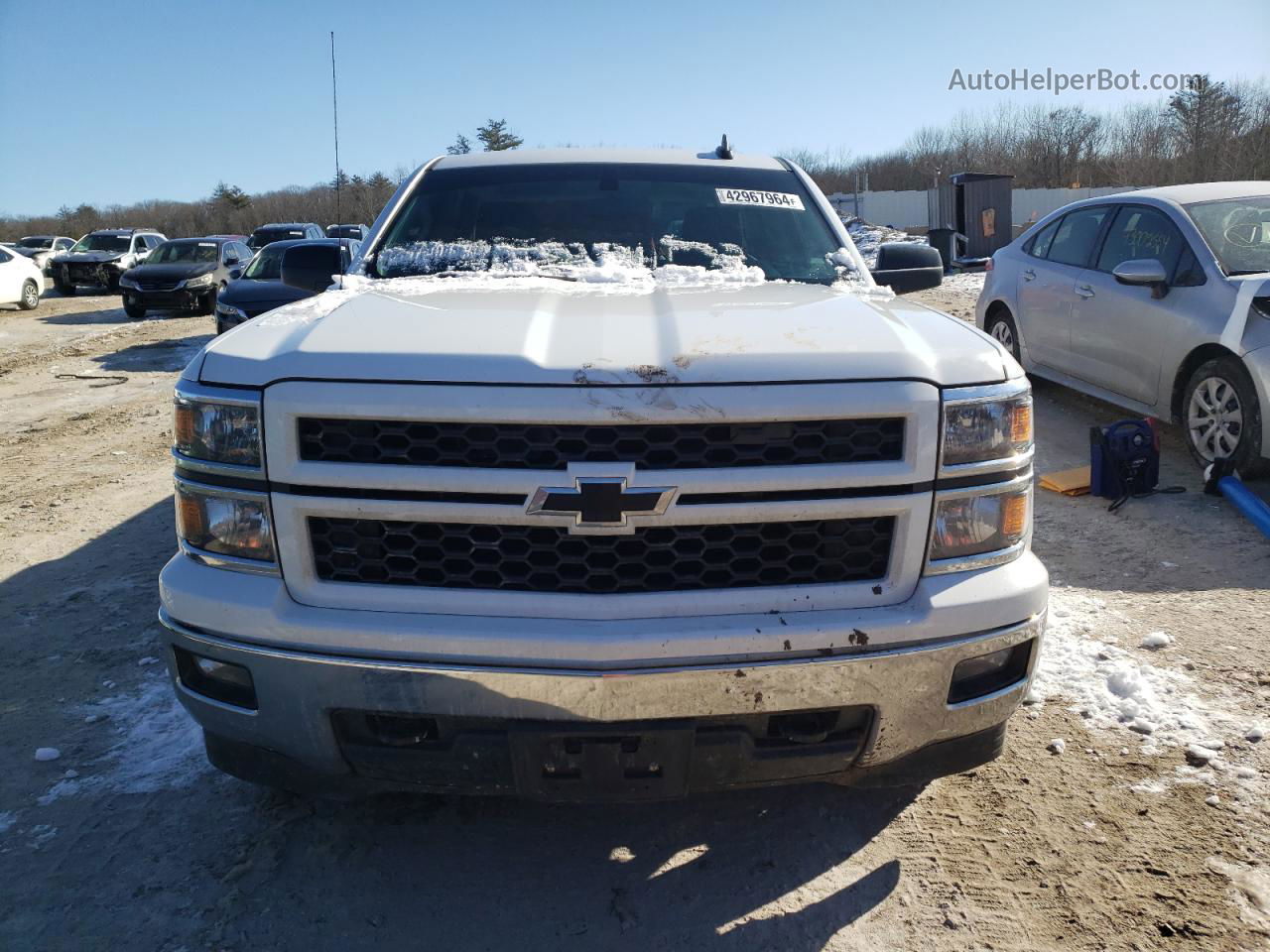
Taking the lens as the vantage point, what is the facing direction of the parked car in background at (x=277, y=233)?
facing the viewer and to the left of the viewer

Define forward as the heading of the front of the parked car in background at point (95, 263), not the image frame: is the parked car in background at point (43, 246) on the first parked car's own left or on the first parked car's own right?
on the first parked car's own right

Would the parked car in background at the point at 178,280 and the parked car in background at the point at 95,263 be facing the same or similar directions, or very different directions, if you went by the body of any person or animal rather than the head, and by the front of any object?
same or similar directions

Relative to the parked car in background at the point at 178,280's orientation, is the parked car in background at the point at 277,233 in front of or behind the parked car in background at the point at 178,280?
behind

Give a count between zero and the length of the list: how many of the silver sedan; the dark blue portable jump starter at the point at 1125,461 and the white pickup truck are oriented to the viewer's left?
0

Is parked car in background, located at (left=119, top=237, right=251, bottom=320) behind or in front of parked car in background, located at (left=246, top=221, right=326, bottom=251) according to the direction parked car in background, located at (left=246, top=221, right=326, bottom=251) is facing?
in front

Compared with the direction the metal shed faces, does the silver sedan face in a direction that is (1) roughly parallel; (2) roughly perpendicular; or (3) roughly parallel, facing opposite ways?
roughly perpendicular

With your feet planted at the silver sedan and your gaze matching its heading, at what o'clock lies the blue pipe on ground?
The blue pipe on ground is roughly at 1 o'clock from the silver sedan.

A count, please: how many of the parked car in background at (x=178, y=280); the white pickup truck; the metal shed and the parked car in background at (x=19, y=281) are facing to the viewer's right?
0

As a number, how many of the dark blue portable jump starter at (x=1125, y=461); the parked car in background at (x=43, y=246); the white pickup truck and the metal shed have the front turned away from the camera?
0

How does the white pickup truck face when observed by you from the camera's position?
facing the viewer

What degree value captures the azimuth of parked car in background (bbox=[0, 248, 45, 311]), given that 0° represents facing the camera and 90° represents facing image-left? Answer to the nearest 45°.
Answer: approximately 45°

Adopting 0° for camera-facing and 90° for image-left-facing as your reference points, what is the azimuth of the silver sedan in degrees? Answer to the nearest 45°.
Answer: approximately 315°
